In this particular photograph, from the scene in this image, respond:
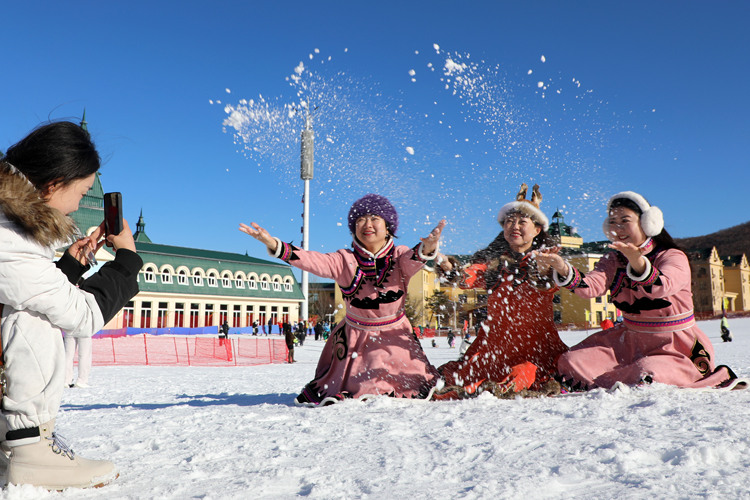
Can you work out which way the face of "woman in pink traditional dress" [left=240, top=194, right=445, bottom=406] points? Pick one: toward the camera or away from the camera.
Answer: toward the camera

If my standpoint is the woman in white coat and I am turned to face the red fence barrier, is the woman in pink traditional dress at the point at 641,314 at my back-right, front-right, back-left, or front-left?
front-right

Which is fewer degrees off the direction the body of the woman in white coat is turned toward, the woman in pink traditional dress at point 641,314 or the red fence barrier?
the woman in pink traditional dress

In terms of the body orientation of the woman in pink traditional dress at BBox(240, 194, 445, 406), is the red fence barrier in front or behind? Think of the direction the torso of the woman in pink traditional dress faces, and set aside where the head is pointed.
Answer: behind

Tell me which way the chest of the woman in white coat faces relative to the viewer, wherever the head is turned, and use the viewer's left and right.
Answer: facing to the right of the viewer

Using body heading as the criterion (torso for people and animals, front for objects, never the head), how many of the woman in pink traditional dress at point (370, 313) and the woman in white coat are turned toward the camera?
1

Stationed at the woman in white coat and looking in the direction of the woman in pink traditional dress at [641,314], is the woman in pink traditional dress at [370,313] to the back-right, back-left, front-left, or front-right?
front-left

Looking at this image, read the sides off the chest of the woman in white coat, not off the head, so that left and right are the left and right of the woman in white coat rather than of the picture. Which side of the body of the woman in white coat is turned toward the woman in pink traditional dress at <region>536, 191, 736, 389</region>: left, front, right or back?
front

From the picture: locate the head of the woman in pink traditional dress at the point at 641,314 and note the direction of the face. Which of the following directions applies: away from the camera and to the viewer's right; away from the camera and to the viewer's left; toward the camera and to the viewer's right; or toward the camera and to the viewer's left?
toward the camera and to the viewer's left

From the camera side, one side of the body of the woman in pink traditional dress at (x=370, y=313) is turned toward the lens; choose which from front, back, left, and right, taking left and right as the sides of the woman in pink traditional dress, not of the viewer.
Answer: front

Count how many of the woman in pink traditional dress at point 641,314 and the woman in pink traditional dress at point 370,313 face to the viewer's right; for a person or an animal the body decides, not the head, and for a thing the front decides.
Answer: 0

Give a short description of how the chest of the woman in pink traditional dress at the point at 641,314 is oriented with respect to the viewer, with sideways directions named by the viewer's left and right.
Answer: facing the viewer and to the left of the viewer

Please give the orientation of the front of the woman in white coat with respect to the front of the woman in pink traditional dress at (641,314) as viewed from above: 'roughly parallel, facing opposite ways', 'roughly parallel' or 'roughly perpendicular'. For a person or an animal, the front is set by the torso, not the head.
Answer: roughly parallel, facing opposite ways

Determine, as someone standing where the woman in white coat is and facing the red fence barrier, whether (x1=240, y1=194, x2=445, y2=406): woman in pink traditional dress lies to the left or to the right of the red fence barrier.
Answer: right

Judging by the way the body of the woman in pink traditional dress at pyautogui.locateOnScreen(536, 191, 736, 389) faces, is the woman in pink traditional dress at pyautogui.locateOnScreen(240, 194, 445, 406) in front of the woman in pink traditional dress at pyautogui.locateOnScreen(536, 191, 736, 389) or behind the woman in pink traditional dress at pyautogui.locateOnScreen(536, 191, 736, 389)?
in front

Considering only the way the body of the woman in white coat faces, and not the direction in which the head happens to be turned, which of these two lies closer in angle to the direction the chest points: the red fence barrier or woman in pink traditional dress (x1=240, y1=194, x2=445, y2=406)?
the woman in pink traditional dress

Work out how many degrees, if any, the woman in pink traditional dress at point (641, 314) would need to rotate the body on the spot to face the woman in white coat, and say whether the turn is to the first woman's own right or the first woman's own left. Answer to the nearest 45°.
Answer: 0° — they already face them

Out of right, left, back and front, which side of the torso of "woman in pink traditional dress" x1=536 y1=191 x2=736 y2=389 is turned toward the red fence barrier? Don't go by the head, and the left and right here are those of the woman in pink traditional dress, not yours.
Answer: right

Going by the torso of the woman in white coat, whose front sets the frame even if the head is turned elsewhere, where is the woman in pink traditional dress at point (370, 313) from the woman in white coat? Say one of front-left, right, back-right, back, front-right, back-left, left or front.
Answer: front-left
